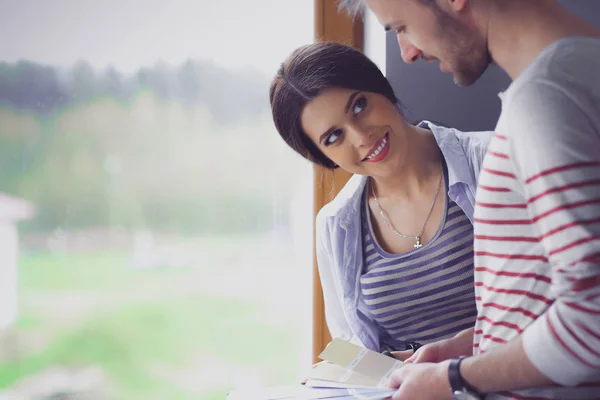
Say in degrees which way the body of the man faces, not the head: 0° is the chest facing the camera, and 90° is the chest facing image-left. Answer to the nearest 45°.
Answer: approximately 90°

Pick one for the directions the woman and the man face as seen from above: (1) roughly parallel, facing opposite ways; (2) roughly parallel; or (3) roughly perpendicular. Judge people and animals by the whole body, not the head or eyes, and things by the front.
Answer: roughly perpendicular

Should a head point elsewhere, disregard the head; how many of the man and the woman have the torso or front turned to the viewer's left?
1

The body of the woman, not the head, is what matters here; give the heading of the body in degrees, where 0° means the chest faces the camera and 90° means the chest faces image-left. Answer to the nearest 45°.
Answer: approximately 0°

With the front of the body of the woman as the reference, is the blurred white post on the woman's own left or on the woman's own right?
on the woman's own right

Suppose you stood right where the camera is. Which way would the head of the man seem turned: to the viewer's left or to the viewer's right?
to the viewer's left

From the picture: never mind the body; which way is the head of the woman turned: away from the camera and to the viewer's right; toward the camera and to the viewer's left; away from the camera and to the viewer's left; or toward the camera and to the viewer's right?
toward the camera and to the viewer's right
